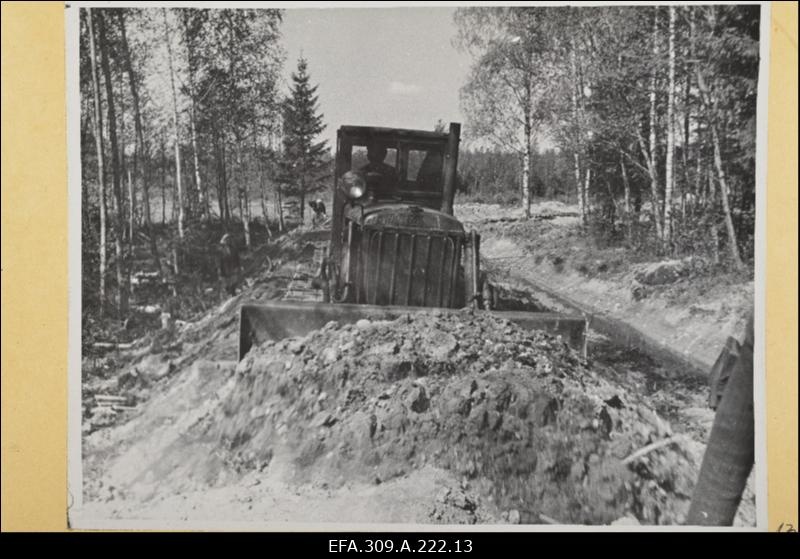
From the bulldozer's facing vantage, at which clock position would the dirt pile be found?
The dirt pile is roughly at 11 o'clock from the bulldozer.

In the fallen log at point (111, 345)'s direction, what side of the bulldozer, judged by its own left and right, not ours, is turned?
right

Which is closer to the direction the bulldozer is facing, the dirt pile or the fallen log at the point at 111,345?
the dirt pile

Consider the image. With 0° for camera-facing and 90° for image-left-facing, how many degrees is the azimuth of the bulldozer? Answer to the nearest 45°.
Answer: approximately 0°
